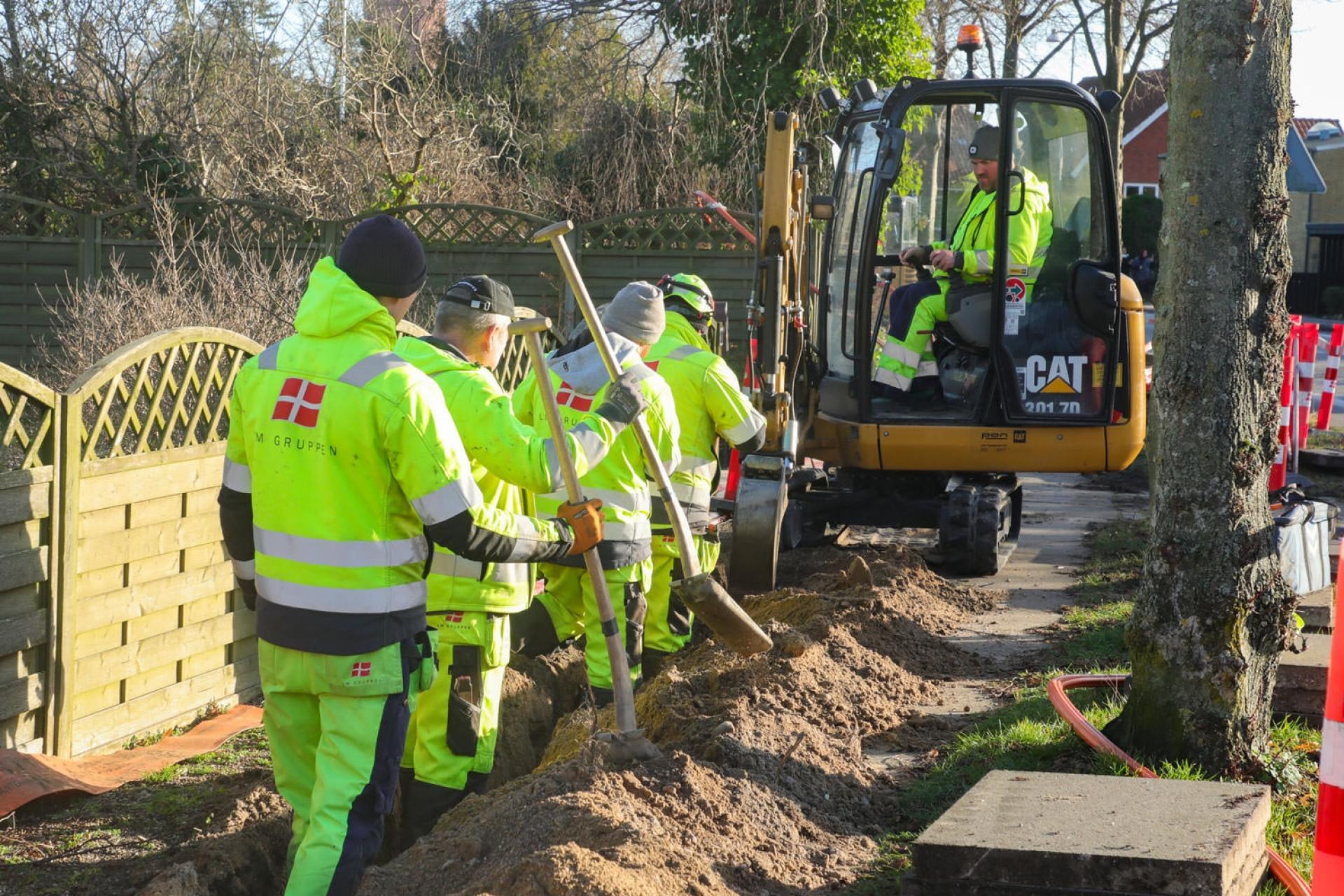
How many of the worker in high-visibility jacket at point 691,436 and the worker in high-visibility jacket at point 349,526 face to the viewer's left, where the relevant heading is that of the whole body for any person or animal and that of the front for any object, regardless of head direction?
0

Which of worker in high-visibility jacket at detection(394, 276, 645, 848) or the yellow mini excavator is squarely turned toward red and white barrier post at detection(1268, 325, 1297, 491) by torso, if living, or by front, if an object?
the worker in high-visibility jacket

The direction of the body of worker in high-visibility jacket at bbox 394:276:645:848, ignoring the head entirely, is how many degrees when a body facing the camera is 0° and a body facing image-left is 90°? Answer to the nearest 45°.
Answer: approximately 225°

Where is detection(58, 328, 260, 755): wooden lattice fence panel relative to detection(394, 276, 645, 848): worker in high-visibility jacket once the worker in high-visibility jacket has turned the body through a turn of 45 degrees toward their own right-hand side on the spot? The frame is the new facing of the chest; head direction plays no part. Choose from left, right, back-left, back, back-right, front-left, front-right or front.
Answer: back-left

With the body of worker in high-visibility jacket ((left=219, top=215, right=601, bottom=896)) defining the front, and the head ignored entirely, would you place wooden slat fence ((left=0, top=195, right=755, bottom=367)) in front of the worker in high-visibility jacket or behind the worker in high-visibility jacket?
in front

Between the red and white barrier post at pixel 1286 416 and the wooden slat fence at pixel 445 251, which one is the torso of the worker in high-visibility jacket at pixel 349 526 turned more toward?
the red and white barrier post

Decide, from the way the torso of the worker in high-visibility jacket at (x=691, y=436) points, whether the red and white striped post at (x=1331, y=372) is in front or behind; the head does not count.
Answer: in front

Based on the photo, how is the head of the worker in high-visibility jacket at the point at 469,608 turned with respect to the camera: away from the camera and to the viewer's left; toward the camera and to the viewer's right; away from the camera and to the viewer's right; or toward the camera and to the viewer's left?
away from the camera and to the viewer's right

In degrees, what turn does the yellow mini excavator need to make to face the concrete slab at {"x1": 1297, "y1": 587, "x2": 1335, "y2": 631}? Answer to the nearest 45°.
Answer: approximately 135° to its left

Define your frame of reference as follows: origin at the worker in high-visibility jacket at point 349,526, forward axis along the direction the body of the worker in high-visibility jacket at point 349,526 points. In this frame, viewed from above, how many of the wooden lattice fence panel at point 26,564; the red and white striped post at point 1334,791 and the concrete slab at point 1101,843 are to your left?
1

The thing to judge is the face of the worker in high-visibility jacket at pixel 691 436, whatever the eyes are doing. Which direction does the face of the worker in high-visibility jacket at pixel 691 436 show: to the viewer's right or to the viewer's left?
to the viewer's right

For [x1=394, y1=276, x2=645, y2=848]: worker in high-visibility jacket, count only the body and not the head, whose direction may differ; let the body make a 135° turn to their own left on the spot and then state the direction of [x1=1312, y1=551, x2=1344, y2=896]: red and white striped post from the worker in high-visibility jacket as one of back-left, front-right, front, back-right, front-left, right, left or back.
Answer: back-left

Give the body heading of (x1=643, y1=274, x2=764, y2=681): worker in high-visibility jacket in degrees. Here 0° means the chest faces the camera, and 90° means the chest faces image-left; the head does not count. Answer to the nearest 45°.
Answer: approximately 225°

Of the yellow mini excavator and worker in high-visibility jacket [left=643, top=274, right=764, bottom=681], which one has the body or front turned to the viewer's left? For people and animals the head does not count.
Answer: the yellow mini excavator
